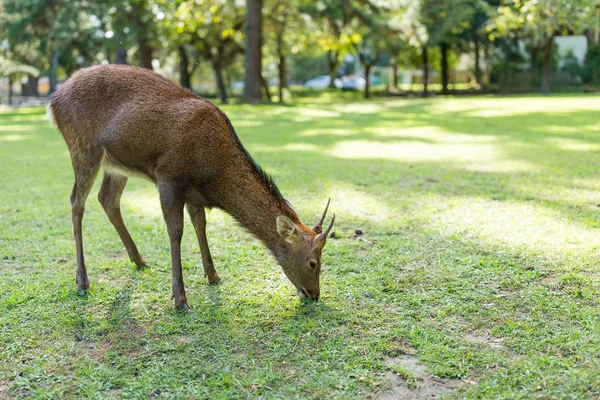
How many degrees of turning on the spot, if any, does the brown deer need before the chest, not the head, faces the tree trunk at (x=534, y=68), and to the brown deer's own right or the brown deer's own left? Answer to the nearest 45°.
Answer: approximately 90° to the brown deer's own left

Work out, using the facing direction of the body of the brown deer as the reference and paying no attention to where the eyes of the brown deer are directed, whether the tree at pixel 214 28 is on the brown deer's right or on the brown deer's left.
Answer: on the brown deer's left

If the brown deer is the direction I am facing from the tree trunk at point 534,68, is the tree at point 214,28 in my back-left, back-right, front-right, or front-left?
front-right

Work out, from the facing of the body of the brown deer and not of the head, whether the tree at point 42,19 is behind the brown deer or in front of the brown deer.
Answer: behind

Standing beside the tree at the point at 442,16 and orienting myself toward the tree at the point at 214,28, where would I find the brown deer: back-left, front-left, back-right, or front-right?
front-left

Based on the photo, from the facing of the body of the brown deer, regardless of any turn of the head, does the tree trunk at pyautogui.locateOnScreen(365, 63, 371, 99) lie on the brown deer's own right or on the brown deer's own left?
on the brown deer's own left

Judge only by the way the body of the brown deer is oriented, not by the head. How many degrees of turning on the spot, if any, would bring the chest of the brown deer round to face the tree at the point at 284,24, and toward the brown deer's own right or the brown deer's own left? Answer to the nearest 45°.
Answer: approximately 135° to the brown deer's own left

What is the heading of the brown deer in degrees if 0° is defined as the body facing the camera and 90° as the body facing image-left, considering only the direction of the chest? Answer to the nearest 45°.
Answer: approximately 315°
